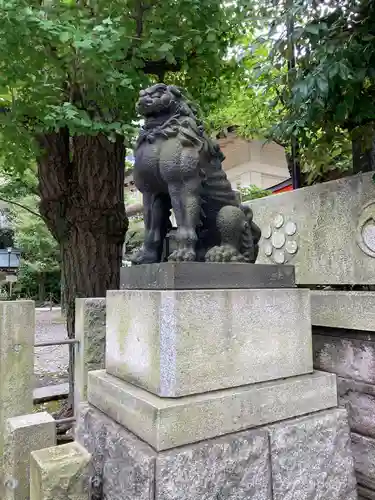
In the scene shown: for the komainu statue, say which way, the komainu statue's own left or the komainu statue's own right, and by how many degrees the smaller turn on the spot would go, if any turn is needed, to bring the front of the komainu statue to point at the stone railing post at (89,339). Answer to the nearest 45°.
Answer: approximately 90° to the komainu statue's own right

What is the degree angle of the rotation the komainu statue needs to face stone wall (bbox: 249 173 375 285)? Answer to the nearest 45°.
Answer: approximately 180°

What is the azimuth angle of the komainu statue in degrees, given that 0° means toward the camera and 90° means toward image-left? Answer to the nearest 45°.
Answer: approximately 45°

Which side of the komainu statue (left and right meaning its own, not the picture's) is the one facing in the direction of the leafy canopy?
right

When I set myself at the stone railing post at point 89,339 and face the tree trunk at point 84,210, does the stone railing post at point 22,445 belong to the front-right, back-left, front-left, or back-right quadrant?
back-left
